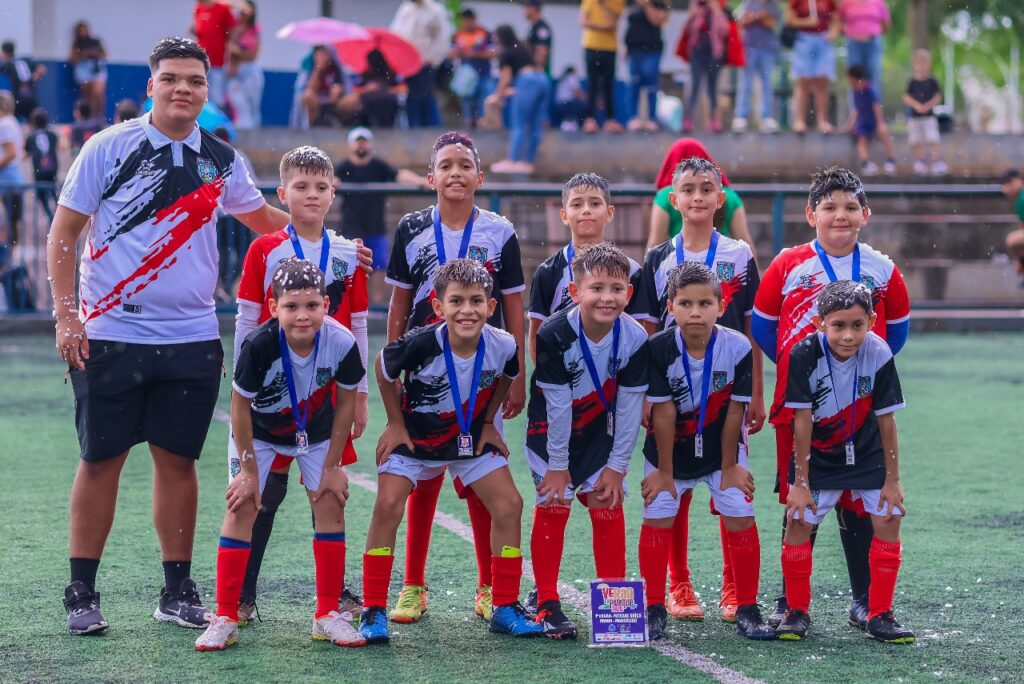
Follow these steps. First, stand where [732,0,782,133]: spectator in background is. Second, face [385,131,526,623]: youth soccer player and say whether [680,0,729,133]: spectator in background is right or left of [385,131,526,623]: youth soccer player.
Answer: right

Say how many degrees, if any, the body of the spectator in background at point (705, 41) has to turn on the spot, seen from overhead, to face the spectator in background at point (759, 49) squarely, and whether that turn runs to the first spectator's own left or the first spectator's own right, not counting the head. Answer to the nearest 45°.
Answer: approximately 135° to the first spectator's own left

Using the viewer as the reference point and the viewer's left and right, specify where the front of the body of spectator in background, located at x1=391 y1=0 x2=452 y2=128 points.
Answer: facing the viewer

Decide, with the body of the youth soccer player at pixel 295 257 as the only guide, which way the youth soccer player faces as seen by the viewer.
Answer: toward the camera

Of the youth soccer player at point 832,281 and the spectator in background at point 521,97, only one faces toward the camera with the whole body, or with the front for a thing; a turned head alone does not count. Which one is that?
the youth soccer player

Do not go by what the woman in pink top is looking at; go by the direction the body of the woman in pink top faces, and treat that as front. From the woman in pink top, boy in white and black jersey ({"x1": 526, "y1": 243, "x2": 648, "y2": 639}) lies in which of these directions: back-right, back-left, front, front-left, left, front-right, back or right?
front

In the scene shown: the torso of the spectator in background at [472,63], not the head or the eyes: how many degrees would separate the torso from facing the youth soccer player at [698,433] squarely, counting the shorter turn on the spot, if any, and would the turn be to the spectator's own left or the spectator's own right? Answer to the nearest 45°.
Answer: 0° — they already face them

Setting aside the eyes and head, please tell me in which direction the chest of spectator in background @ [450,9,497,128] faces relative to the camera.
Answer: toward the camera

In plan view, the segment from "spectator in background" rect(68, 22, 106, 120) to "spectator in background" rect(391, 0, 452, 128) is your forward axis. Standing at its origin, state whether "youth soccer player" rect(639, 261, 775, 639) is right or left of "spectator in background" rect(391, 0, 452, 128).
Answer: right

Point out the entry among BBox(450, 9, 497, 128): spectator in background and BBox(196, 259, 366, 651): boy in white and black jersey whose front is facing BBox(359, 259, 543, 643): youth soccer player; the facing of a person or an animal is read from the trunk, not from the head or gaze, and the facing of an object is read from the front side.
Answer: the spectator in background

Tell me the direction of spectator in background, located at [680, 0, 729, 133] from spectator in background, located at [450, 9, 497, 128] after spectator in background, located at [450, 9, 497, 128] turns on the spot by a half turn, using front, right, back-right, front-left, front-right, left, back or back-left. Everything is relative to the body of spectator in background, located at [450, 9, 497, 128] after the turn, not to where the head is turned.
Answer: back-right

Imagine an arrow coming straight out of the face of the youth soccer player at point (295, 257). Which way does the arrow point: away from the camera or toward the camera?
toward the camera

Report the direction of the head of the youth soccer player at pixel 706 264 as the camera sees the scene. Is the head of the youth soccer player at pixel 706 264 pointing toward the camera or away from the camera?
toward the camera

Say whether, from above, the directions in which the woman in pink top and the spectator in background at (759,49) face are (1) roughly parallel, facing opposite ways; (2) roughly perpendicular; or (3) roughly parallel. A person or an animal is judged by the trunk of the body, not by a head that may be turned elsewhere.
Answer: roughly parallel

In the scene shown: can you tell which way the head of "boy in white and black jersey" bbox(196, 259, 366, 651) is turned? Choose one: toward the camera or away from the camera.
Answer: toward the camera

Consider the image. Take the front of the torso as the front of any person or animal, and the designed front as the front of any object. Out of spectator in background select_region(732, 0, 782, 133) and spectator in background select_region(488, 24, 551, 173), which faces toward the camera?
spectator in background select_region(732, 0, 782, 133)

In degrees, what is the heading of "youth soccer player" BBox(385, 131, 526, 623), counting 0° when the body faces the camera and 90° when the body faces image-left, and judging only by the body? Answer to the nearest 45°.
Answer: approximately 0°

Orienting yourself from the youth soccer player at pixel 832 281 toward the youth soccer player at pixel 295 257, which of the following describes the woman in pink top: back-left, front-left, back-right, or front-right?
back-right

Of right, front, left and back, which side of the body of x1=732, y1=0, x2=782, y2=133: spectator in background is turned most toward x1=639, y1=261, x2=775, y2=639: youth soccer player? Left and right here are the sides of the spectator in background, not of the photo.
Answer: front

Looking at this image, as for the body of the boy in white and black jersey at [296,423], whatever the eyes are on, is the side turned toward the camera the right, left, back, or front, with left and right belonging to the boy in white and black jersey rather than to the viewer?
front

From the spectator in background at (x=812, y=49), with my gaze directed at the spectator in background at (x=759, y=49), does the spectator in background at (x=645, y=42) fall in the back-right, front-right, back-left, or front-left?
front-left
